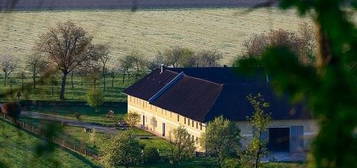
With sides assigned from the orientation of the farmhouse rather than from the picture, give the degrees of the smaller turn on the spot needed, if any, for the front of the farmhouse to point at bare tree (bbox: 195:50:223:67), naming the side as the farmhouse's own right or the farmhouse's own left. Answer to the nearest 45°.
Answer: approximately 135° to the farmhouse's own right

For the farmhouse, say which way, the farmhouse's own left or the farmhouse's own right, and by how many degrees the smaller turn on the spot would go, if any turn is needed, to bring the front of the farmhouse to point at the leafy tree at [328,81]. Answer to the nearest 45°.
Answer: approximately 45° to the farmhouse's own left

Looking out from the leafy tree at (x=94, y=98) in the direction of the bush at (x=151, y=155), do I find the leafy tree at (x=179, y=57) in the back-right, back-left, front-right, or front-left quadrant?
back-left

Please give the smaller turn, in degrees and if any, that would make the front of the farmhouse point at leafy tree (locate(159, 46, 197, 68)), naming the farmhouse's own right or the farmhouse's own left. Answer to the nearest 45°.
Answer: approximately 135° to the farmhouse's own right

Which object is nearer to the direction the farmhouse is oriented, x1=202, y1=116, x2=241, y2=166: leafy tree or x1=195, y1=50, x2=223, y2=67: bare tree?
the leafy tree

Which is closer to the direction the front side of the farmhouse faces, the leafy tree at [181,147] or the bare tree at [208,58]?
the leafy tree

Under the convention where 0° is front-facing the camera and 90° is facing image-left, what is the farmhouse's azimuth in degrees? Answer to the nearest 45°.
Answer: approximately 45°

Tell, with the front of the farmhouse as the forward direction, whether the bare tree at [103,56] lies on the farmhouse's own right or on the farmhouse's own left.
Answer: on the farmhouse's own right
